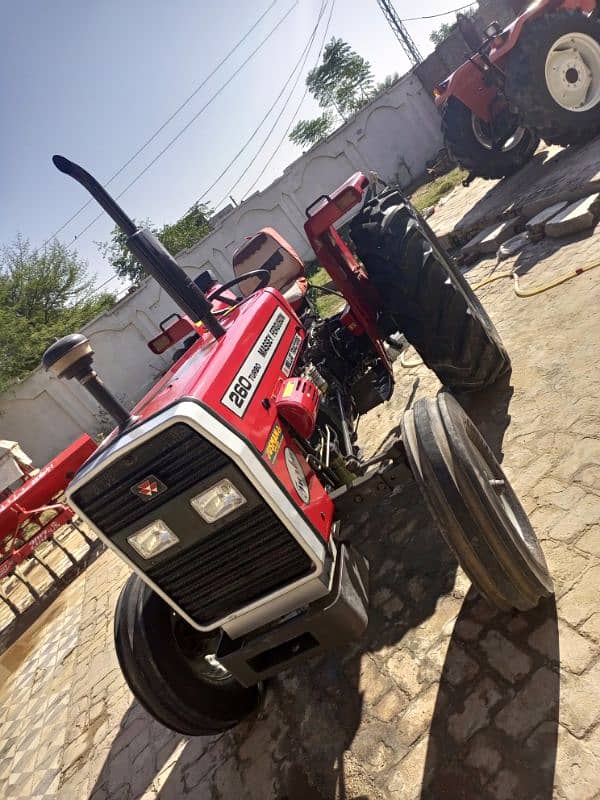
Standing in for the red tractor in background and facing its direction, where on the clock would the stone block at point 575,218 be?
The stone block is roughly at 11 o'clock from the red tractor in background.

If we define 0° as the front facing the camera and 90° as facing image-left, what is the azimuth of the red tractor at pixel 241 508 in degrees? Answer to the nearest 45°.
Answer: approximately 45°

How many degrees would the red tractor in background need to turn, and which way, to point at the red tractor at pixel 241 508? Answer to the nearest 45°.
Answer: approximately 45° to its left

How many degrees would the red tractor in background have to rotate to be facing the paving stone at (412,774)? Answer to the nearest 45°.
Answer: approximately 45° to its left

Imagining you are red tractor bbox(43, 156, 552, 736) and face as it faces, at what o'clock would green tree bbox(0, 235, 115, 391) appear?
The green tree is roughly at 4 o'clock from the red tractor.

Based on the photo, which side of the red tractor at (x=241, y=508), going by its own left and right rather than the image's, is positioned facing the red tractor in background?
back

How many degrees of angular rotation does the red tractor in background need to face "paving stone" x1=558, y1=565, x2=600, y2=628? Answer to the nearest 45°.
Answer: approximately 45° to its left

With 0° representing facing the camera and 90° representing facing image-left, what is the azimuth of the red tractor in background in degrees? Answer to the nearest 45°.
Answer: approximately 45°

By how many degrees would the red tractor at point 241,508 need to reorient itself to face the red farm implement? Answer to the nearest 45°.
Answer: approximately 90° to its right
